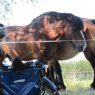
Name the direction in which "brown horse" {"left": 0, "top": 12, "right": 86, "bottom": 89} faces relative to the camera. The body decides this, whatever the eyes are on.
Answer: to the viewer's right

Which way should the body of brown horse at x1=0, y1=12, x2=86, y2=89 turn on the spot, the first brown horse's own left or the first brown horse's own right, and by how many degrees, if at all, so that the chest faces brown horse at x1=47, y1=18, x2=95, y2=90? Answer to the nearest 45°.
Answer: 0° — it already faces it
